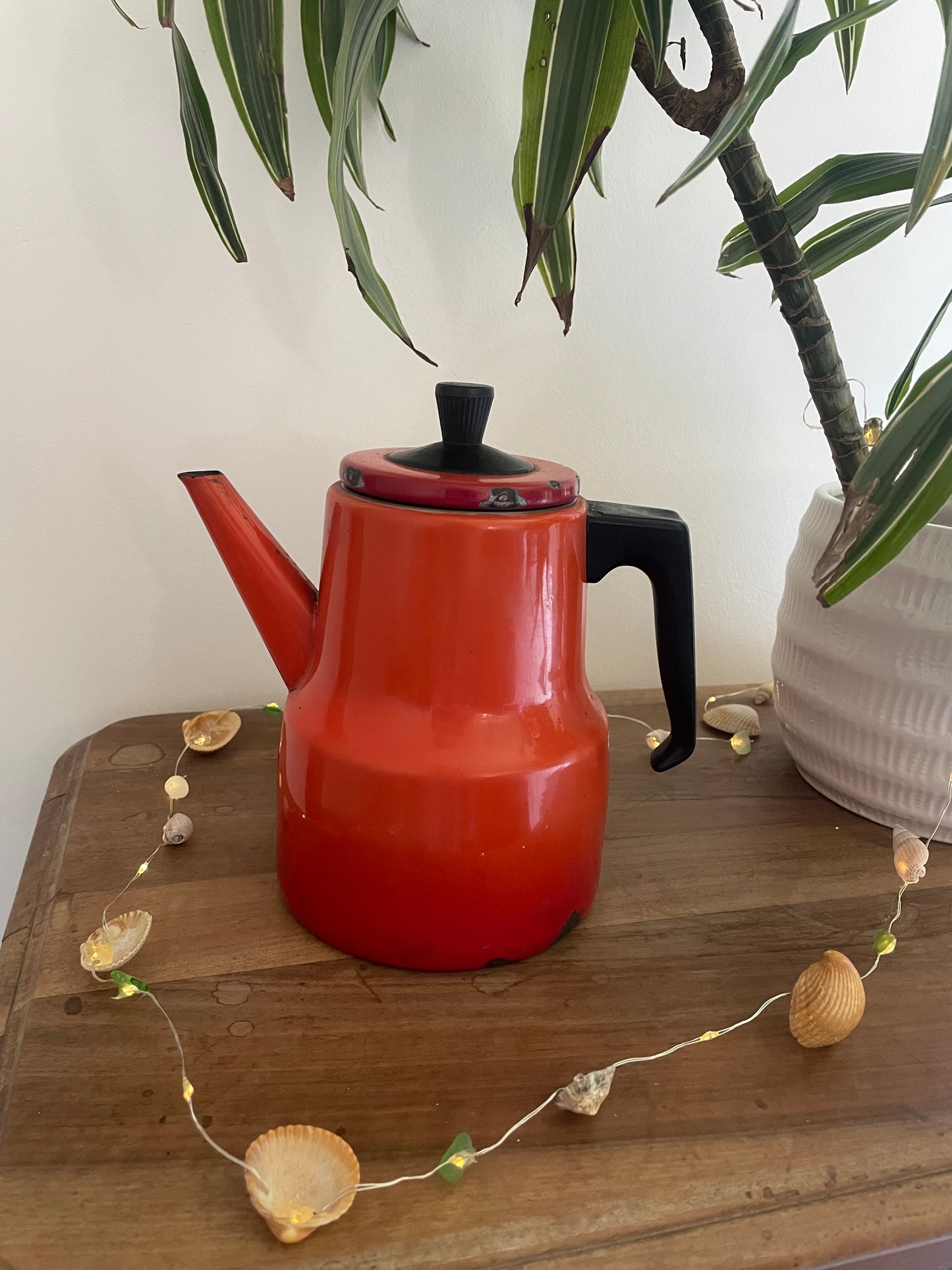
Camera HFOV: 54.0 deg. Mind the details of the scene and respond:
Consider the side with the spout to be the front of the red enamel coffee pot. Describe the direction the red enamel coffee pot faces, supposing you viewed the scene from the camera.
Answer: facing to the left of the viewer
